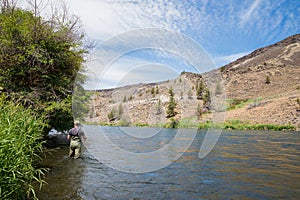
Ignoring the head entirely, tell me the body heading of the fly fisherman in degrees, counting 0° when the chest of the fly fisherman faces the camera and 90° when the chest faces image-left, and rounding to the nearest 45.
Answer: approximately 180°

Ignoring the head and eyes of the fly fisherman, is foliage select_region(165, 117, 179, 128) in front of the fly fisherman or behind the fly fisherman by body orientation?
in front
